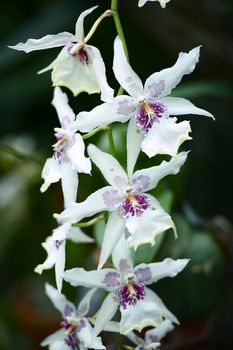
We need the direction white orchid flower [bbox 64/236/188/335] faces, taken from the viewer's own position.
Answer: facing the viewer

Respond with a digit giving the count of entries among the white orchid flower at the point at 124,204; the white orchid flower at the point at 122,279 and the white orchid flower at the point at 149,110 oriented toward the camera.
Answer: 3

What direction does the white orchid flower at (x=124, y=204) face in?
toward the camera

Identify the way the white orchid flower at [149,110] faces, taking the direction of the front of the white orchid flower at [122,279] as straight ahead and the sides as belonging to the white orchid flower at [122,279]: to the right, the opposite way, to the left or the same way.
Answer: the same way

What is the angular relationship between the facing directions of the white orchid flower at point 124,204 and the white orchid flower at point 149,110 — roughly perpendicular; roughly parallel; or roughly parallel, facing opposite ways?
roughly parallel

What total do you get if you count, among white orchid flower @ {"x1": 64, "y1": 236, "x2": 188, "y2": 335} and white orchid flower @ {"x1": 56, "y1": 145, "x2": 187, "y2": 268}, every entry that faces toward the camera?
2

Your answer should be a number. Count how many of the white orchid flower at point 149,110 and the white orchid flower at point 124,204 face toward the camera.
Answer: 2

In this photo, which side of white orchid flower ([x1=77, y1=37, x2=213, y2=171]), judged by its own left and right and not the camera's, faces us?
front

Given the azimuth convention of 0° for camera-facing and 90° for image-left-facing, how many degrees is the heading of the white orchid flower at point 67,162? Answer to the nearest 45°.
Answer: approximately 45°

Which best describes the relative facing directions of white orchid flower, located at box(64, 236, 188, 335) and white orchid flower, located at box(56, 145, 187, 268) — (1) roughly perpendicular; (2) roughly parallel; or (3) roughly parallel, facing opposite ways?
roughly parallel
